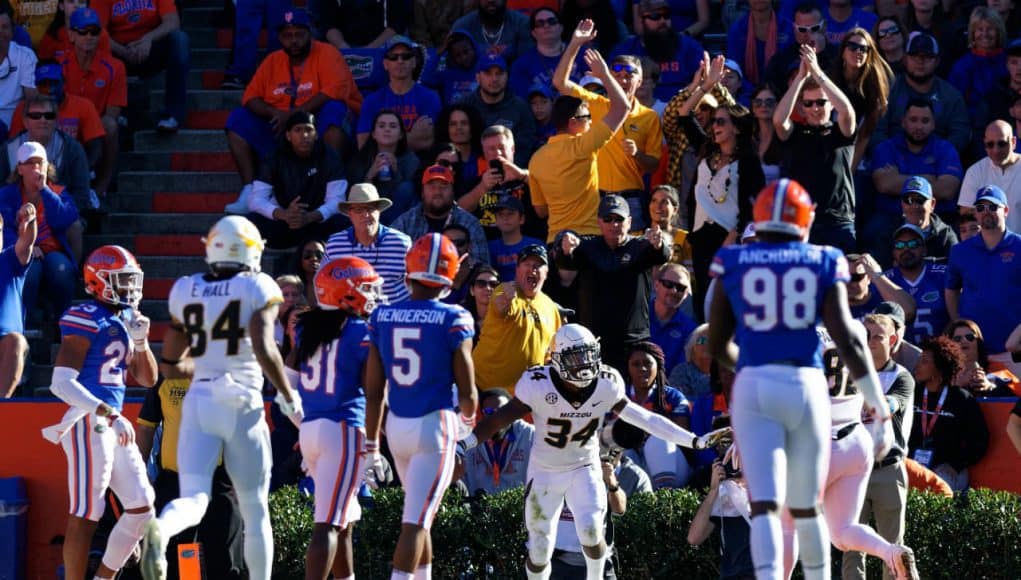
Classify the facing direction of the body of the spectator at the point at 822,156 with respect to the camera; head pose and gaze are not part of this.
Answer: toward the camera

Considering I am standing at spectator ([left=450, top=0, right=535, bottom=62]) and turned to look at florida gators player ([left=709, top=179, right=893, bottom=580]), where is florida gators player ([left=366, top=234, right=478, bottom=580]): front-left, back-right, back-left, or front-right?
front-right

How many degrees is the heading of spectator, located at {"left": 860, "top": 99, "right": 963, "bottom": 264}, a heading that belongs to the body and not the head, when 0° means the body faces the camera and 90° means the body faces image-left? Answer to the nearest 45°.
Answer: approximately 0°

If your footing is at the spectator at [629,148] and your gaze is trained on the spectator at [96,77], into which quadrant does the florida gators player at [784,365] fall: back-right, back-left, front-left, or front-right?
back-left

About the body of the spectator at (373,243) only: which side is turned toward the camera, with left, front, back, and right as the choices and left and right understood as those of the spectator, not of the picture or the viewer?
front

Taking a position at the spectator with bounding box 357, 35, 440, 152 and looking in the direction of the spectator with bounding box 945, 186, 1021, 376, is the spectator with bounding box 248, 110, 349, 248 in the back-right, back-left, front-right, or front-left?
back-right

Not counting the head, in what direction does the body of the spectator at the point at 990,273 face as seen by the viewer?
toward the camera

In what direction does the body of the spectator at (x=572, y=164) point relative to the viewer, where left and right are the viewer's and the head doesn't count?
facing away from the viewer and to the right of the viewer

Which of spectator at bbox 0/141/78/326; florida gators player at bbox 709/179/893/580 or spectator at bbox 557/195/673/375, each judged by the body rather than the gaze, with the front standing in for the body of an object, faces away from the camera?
the florida gators player

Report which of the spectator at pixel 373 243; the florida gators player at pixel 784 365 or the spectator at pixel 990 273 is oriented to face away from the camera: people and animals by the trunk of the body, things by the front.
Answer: the florida gators player
